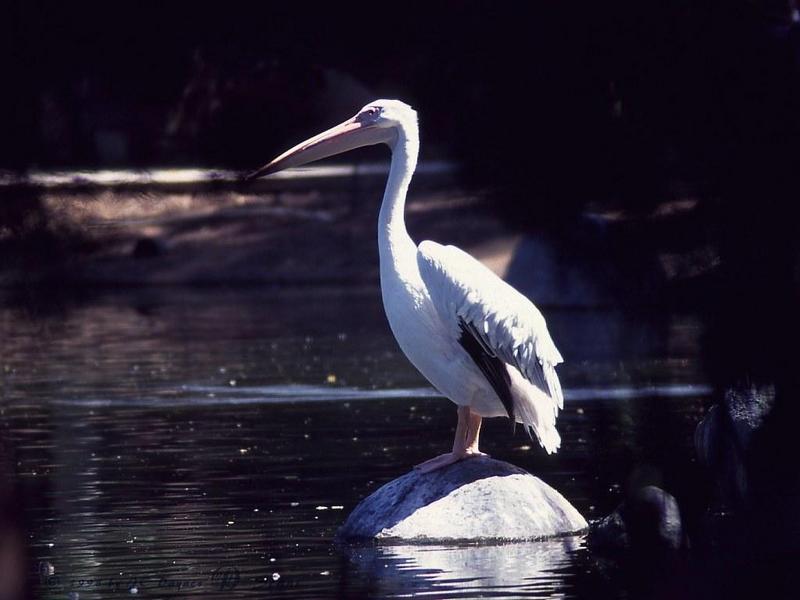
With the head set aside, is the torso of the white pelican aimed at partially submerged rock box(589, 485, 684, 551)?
no

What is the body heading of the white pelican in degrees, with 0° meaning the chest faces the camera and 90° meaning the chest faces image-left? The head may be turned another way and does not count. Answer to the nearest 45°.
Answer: approximately 90°
